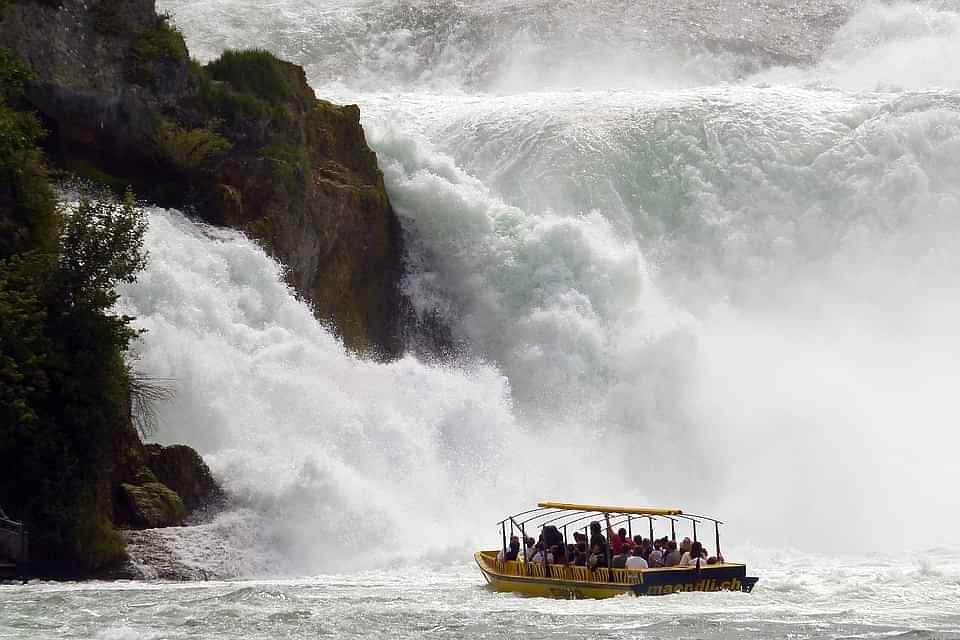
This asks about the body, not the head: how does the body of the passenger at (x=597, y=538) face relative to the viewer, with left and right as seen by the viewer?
facing away from the viewer

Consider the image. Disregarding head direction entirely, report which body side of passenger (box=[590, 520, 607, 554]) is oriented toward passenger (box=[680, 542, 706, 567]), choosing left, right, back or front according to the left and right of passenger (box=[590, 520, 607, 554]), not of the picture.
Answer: right

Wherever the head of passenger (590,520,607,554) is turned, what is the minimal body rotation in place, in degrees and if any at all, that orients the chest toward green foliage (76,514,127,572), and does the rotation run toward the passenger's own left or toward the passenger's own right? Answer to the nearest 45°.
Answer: approximately 90° to the passenger's own left

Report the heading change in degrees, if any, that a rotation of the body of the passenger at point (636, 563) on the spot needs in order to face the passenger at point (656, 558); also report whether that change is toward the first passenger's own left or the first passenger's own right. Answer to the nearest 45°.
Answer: approximately 45° to the first passenger's own right

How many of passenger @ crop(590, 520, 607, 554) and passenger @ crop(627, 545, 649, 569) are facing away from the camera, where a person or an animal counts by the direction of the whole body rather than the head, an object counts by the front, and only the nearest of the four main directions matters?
2

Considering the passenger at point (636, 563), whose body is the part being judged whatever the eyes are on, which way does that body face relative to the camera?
away from the camera

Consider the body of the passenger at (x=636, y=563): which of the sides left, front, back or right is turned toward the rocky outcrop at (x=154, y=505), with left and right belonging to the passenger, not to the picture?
left

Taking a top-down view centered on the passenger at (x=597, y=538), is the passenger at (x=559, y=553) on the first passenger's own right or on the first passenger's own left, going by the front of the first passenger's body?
on the first passenger's own left

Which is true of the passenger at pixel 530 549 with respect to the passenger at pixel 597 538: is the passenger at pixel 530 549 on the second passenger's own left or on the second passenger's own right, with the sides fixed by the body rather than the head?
on the second passenger's own left

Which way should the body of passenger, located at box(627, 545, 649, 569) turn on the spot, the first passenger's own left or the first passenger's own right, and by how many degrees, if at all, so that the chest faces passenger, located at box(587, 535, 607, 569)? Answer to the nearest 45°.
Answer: approximately 90° to the first passenger's own left
